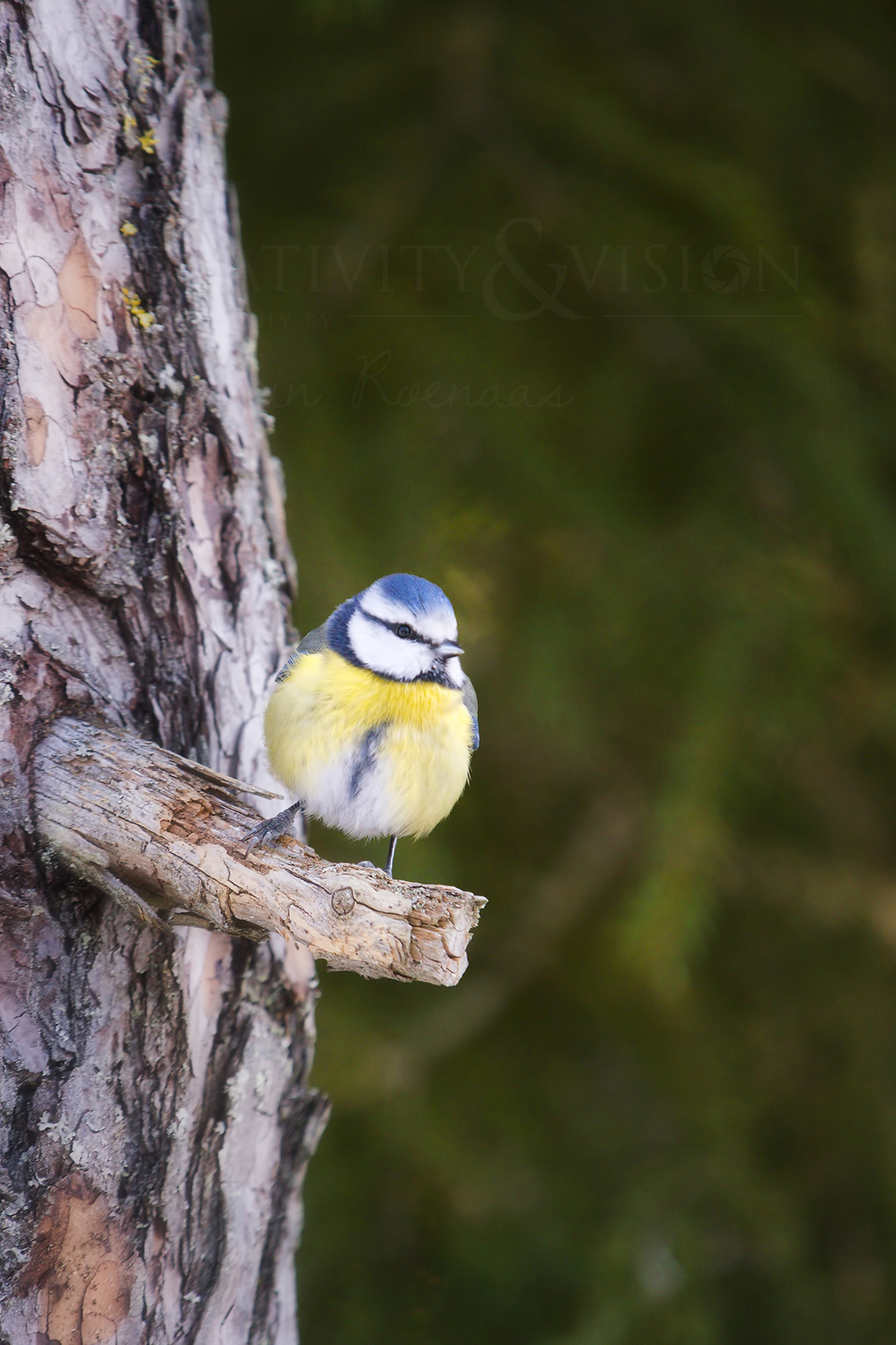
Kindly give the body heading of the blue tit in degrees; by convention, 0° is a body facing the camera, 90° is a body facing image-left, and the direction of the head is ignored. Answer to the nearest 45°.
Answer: approximately 315°
